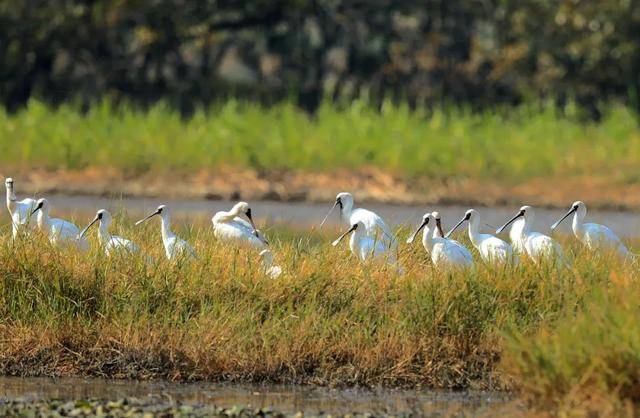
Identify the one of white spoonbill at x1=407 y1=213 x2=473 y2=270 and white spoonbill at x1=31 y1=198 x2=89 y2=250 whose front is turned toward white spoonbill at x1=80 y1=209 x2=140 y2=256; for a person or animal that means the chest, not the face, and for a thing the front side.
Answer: white spoonbill at x1=407 y1=213 x2=473 y2=270

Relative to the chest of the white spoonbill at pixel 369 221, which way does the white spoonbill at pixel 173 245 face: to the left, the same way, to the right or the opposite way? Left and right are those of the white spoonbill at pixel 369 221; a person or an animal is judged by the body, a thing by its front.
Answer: the same way

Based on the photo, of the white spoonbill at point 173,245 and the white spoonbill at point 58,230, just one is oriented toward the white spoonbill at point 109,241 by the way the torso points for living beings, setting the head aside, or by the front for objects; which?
the white spoonbill at point 173,245

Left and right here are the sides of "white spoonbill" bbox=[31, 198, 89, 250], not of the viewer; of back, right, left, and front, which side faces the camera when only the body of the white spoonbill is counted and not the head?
left

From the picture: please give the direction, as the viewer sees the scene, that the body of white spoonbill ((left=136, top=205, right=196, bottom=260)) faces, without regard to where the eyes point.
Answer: to the viewer's left

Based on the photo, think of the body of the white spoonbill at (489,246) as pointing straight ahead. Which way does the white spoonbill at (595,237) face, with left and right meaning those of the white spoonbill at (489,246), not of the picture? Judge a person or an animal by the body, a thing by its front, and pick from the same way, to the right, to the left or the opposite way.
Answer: the same way

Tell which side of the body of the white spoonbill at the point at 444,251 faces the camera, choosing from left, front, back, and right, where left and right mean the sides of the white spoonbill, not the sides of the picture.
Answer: left

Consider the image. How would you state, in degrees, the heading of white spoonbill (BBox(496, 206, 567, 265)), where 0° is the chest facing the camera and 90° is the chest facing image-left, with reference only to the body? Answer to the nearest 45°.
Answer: approximately 90°

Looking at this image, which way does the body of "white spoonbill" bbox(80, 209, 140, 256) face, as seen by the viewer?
to the viewer's left

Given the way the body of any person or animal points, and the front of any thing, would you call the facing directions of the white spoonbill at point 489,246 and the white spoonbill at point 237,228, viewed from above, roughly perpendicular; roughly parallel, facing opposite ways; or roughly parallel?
roughly parallel

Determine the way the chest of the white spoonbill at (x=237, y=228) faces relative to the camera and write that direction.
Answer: to the viewer's left

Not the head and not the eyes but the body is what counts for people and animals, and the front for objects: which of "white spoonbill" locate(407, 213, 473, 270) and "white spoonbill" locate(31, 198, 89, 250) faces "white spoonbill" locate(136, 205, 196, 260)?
"white spoonbill" locate(407, 213, 473, 270)

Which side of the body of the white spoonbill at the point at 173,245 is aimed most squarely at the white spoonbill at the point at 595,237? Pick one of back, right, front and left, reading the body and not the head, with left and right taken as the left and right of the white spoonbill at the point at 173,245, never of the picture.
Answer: back

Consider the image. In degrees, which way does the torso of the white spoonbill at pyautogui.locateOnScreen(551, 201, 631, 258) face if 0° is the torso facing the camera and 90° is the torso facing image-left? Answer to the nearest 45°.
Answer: approximately 90°
